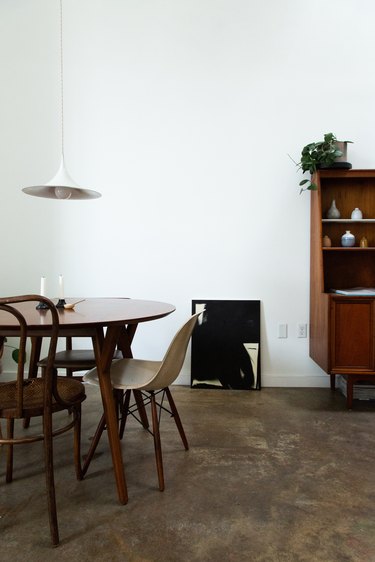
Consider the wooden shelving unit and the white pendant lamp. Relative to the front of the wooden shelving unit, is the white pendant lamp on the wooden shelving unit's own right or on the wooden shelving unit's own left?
on the wooden shelving unit's own right

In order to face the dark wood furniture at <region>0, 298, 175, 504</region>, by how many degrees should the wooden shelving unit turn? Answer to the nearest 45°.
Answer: approximately 45° to its right

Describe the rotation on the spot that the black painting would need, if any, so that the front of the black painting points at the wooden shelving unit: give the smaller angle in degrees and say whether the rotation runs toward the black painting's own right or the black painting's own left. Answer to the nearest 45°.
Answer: approximately 90° to the black painting's own left

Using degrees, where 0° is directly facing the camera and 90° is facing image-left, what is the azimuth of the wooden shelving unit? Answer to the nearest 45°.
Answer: approximately 0°

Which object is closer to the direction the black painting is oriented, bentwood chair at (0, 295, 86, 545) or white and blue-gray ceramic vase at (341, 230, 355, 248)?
the bentwood chair

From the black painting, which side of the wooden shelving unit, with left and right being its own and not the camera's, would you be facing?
right

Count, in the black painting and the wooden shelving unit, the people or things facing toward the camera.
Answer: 2
